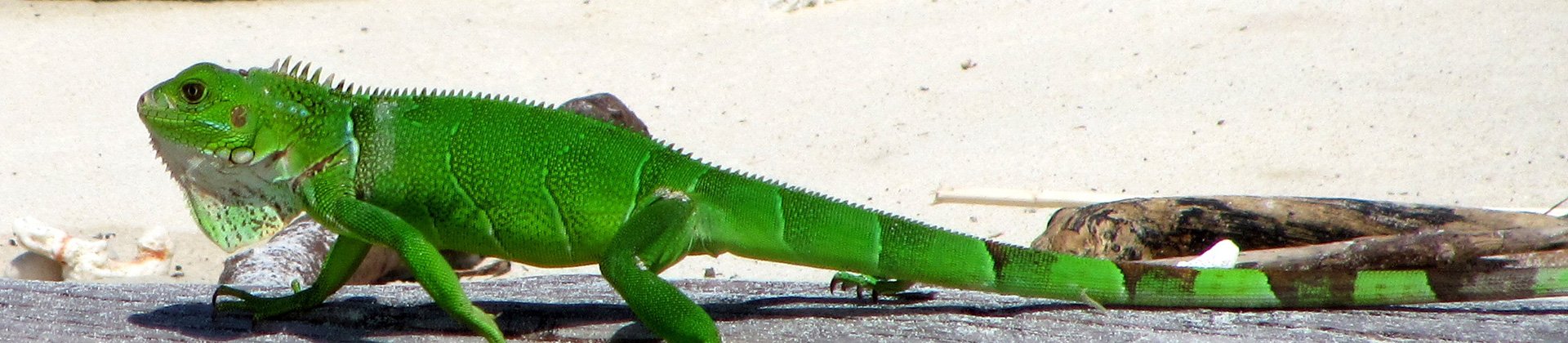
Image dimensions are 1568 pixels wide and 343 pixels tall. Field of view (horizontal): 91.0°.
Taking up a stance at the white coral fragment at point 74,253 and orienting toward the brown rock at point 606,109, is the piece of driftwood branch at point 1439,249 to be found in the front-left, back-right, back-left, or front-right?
front-right

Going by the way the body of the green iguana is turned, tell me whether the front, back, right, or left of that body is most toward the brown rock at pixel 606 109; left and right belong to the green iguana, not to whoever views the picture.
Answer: right

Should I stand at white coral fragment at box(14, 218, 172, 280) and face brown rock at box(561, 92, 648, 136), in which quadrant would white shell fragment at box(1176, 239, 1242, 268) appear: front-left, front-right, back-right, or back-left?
front-right

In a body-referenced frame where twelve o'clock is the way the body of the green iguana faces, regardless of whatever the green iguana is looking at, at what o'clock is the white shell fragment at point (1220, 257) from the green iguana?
The white shell fragment is roughly at 5 o'clock from the green iguana.

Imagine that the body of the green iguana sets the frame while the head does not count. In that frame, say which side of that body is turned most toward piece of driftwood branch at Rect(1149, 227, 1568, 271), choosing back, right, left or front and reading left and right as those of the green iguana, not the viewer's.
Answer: back

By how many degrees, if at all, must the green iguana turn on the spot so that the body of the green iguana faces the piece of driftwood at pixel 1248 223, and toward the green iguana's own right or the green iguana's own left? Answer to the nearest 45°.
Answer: approximately 135° to the green iguana's own right

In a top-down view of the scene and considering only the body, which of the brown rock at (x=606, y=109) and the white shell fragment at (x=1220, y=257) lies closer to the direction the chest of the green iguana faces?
the brown rock

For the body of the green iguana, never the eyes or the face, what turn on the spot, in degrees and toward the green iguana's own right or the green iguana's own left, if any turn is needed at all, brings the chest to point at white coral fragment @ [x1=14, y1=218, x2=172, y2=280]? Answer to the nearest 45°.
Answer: approximately 45° to the green iguana's own right

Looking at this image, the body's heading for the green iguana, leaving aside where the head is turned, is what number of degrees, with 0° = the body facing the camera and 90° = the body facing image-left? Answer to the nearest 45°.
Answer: approximately 90°
